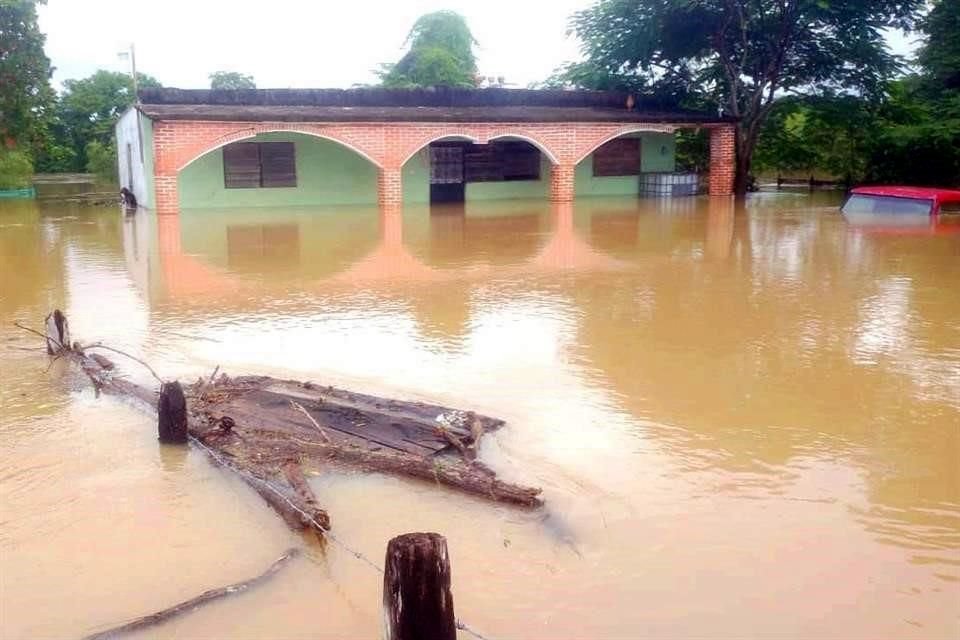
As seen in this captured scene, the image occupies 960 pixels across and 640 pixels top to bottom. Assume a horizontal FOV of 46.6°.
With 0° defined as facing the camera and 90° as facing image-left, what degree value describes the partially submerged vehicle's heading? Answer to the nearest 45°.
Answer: approximately 45°

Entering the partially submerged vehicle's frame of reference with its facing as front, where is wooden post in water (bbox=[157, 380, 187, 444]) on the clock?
The wooden post in water is roughly at 11 o'clock from the partially submerged vehicle.

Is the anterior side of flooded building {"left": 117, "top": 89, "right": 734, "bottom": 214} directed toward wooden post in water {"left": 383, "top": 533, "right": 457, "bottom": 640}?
yes

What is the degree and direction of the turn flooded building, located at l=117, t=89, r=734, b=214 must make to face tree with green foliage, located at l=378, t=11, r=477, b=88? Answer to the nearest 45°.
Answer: approximately 180°

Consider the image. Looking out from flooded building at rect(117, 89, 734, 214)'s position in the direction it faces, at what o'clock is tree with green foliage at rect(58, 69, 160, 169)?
The tree with green foliage is roughly at 5 o'clock from the flooded building.

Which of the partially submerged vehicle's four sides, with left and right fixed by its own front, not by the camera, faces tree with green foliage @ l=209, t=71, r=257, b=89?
right

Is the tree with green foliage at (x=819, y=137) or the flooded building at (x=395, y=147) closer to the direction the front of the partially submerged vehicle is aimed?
the flooded building
